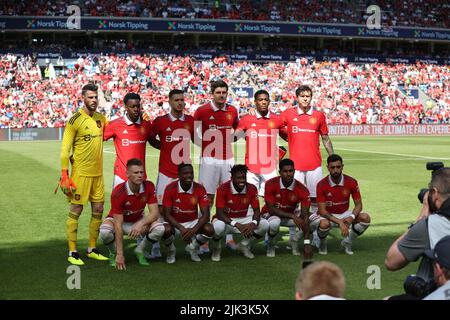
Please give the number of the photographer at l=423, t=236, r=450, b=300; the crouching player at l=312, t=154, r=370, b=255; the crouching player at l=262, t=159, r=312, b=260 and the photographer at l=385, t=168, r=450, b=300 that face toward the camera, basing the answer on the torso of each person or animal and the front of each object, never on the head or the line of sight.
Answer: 2

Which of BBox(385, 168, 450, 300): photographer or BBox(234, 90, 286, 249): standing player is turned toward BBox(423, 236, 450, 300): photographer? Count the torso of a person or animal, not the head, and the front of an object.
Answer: the standing player

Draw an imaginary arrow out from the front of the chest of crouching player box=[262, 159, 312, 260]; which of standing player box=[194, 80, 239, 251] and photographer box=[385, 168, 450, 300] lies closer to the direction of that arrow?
the photographer

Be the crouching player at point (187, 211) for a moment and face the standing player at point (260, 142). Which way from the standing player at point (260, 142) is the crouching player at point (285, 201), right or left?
right

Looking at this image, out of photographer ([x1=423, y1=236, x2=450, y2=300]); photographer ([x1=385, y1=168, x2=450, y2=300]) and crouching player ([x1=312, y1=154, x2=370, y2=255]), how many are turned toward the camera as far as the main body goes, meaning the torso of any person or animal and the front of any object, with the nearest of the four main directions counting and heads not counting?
1

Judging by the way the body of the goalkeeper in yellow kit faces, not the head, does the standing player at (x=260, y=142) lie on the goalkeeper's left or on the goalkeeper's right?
on the goalkeeper's left

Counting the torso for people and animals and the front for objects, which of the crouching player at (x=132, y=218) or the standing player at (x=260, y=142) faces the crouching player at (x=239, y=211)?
the standing player

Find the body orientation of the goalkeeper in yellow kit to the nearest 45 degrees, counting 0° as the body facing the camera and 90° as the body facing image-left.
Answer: approximately 315°

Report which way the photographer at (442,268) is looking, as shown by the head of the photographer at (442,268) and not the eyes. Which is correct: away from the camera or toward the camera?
away from the camera
